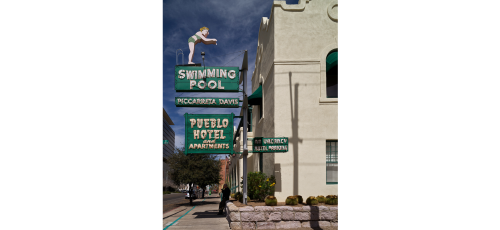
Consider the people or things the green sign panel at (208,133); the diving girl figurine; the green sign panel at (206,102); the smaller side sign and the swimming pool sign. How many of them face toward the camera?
4

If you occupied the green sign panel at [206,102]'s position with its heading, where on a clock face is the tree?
The tree is roughly at 6 o'clock from the green sign panel.

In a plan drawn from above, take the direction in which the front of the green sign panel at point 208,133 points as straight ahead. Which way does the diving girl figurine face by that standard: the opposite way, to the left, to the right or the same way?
to the left

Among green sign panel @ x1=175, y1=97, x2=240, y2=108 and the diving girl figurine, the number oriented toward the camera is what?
1

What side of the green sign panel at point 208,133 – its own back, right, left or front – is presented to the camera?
front

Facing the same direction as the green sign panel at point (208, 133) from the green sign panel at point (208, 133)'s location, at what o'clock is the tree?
The tree is roughly at 6 o'clock from the green sign panel.

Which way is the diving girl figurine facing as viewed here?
to the viewer's right

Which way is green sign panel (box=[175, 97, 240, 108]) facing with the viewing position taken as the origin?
facing the viewer
